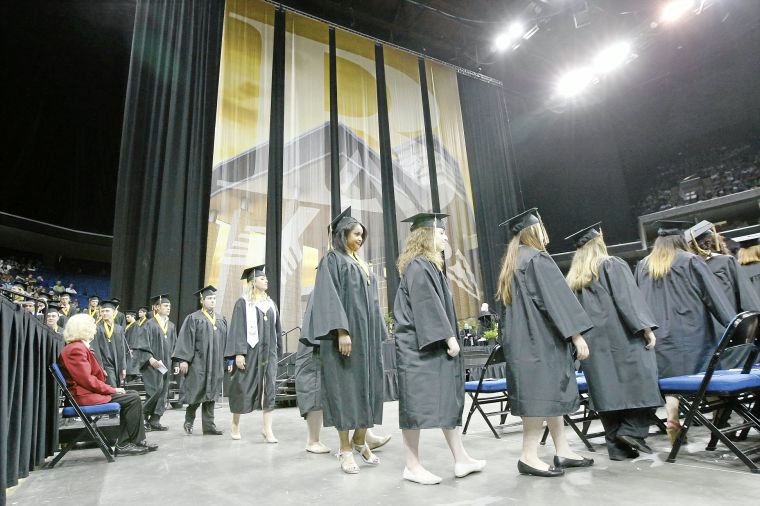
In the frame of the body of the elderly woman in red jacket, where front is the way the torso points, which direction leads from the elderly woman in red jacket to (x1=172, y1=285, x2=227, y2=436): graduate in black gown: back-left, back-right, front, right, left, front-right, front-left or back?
front-left

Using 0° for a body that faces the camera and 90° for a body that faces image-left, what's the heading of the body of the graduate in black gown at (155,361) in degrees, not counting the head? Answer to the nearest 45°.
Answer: approximately 315°

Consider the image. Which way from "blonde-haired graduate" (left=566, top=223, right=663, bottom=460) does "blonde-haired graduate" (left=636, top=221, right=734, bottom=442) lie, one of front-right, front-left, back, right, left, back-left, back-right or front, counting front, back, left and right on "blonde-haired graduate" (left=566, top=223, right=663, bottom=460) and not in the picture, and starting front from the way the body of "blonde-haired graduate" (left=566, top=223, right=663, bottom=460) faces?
front

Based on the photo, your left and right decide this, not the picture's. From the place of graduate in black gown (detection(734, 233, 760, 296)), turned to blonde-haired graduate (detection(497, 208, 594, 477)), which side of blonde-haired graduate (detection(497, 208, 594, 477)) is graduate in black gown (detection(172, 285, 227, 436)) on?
right

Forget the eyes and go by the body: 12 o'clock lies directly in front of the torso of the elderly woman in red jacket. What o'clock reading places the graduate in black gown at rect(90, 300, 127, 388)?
The graduate in black gown is roughly at 9 o'clock from the elderly woman in red jacket.

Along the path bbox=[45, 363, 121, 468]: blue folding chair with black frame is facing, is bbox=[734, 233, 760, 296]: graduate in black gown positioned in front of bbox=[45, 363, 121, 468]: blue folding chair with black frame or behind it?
in front

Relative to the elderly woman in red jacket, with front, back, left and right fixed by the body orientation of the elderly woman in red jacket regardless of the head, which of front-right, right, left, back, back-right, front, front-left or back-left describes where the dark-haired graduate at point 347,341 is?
front-right

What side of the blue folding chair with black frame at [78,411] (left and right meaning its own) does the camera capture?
right

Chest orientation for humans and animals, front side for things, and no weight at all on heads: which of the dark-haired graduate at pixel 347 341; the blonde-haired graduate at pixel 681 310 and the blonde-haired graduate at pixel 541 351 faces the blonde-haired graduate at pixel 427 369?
the dark-haired graduate

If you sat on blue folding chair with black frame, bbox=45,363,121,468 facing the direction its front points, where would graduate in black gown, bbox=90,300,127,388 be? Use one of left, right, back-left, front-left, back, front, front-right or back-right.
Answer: left
